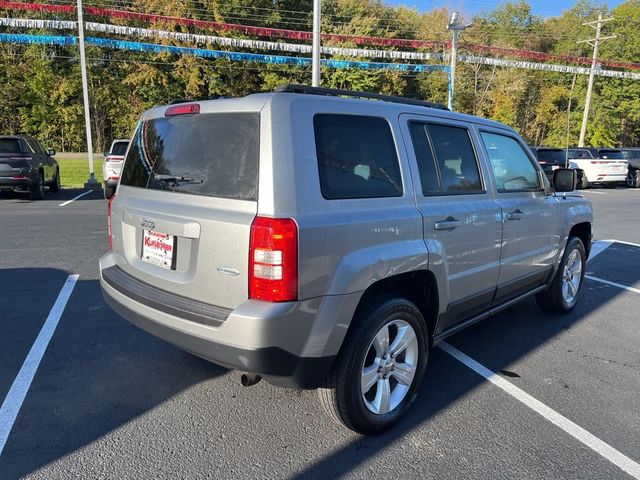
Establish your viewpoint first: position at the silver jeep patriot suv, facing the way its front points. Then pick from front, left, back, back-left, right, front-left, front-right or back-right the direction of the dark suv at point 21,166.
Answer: left

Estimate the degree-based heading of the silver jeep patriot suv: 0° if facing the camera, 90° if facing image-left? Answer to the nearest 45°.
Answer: approximately 225°
